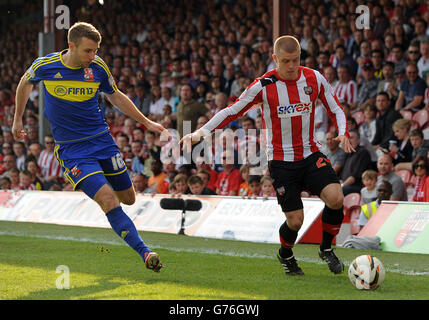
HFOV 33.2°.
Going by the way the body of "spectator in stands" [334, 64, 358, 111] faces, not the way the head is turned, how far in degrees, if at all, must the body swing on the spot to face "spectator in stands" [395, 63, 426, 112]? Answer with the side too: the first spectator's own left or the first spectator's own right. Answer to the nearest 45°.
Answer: approximately 90° to the first spectator's own left

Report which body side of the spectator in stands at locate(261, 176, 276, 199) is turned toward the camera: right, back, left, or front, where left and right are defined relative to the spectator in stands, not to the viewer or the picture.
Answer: front

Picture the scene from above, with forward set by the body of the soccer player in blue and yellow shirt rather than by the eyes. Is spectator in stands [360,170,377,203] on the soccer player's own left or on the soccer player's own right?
on the soccer player's own left

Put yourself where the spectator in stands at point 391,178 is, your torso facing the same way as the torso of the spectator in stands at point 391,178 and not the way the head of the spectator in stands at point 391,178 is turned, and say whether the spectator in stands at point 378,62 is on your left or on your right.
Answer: on your right

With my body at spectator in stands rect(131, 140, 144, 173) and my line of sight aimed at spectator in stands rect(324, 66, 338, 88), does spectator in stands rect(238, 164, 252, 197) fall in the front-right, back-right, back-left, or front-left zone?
front-right

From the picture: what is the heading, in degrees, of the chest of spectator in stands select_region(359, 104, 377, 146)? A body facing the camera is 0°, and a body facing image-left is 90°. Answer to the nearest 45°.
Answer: approximately 45°

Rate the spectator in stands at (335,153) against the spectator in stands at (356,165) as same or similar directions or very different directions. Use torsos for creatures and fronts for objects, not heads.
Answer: same or similar directions

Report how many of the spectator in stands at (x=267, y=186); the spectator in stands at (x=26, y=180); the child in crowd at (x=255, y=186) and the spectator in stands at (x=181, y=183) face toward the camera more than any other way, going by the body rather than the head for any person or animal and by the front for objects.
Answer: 4

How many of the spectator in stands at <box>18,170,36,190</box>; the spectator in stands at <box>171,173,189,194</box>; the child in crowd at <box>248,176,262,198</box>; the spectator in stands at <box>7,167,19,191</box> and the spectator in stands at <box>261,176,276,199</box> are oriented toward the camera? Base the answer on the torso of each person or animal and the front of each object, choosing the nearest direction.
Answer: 5

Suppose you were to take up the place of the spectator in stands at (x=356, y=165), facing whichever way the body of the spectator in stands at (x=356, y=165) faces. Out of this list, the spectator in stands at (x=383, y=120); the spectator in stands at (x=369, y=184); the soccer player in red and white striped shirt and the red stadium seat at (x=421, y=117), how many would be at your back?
2

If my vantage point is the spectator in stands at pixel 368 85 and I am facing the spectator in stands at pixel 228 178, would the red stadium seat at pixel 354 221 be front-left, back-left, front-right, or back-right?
front-left

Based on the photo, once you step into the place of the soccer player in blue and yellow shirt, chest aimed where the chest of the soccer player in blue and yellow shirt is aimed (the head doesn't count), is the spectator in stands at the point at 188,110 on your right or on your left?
on your left

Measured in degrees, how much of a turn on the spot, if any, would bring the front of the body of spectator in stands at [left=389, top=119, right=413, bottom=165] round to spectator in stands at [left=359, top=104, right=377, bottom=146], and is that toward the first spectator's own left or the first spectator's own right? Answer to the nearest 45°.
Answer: approximately 90° to the first spectator's own right

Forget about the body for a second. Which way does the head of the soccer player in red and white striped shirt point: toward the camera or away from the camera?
toward the camera

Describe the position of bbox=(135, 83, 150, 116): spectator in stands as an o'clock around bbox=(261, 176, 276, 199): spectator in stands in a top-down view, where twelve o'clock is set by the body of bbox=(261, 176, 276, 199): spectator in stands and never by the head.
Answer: bbox=(135, 83, 150, 116): spectator in stands is roughly at 5 o'clock from bbox=(261, 176, 276, 199): spectator in stands.

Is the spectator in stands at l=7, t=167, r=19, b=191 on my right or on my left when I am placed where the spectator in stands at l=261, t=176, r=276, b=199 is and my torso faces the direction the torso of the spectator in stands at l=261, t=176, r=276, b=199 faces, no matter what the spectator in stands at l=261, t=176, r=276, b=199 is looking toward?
on my right

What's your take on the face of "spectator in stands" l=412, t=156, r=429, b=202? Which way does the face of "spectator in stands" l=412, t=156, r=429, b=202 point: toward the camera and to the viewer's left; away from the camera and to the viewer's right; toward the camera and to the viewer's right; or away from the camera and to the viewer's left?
toward the camera and to the viewer's left

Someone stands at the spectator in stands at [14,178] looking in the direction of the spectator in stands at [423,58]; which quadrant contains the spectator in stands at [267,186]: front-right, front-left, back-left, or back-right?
front-right

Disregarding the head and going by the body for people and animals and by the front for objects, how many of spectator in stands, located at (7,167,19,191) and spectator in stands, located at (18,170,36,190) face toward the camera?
2

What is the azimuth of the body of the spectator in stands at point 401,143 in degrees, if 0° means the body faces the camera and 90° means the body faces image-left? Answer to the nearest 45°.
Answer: approximately 45°

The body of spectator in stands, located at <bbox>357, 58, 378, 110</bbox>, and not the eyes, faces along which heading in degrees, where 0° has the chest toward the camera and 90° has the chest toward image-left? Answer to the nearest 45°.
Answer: approximately 45°

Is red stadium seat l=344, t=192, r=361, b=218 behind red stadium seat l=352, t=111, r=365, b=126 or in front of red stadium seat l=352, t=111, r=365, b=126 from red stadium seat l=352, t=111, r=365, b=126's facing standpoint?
in front
